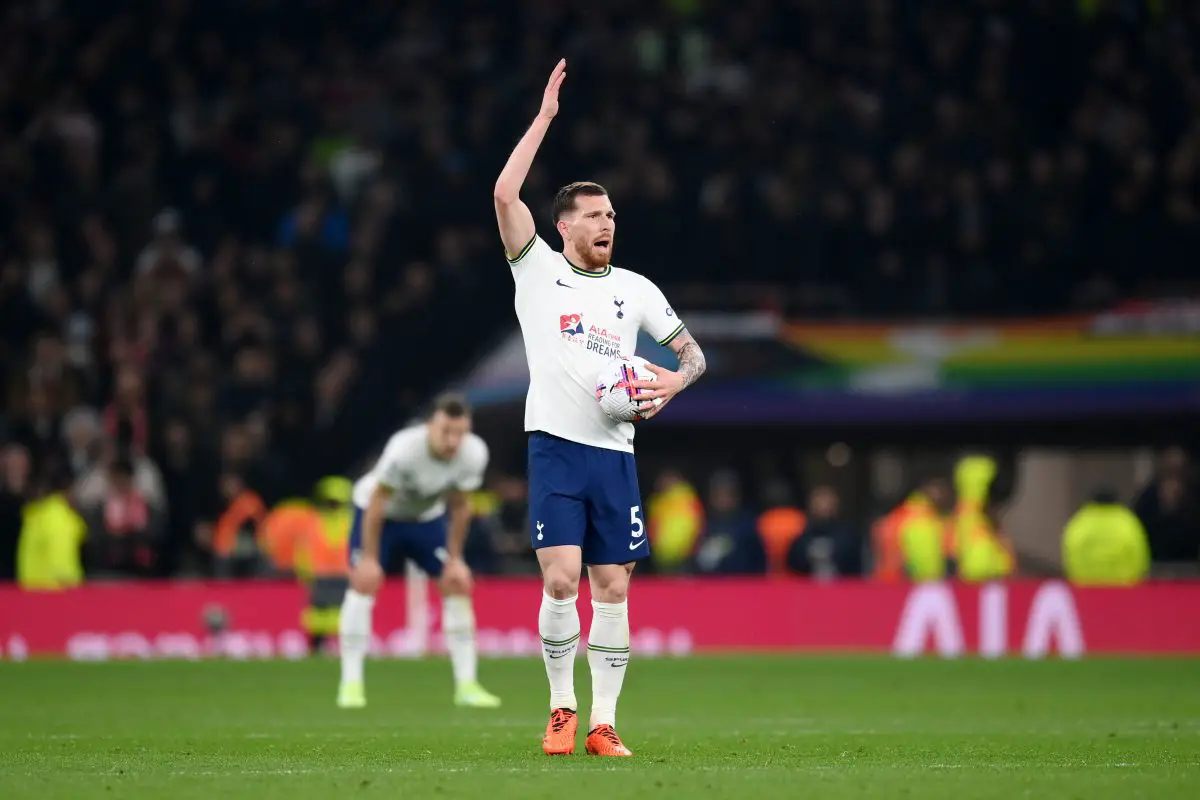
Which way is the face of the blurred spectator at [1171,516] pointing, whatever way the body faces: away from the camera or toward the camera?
toward the camera

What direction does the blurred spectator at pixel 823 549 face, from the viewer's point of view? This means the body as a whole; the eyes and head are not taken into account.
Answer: toward the camera

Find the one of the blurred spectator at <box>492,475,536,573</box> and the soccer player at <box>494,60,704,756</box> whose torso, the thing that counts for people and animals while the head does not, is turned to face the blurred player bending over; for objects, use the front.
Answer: the blurred spectator

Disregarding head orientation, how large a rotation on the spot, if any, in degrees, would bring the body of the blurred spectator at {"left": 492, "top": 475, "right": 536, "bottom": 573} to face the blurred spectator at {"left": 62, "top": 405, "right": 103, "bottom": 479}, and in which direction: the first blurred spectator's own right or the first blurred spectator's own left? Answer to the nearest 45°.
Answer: approximately 90° to the first blurred spectator's own right

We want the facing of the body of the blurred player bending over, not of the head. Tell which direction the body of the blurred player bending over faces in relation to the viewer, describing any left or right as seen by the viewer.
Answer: facing the viewer and to the right of the viewer

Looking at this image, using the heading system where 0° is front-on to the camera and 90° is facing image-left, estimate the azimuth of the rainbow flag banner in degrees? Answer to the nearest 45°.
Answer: approximately 0°

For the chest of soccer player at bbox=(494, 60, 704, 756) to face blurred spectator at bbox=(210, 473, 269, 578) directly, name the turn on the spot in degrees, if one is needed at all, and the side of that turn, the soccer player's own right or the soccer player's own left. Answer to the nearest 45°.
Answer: approximately 180°

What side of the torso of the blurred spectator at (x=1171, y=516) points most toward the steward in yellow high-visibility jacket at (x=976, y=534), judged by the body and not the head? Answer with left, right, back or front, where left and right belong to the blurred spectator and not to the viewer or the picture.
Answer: right

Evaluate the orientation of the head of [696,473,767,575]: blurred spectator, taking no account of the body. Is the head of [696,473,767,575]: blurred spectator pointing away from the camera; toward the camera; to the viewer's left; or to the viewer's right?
toward the camera

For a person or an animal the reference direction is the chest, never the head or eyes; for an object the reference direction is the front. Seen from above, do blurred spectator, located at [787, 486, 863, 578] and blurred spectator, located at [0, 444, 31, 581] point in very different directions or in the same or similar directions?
same or similar directions

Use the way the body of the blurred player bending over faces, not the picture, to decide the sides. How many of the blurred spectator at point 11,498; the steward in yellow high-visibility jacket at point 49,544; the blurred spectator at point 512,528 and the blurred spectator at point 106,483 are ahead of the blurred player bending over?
0

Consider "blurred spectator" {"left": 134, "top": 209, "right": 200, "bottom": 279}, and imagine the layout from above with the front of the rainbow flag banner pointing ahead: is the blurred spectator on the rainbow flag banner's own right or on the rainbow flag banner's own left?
on the rainbow flag banner's own right

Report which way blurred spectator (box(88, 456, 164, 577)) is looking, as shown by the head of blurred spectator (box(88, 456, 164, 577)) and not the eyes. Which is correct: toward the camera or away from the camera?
toward the camera

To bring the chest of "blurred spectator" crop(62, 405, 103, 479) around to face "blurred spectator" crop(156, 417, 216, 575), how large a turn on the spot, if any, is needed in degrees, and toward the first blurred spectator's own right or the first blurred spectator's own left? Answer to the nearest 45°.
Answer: approximately 90° to the first blurred spectator's own left

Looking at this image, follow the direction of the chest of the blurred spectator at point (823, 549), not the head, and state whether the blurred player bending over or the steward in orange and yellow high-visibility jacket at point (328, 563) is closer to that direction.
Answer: the blurred player bending over

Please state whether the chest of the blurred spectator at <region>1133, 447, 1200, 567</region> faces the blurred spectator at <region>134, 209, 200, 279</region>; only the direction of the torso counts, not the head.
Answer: no

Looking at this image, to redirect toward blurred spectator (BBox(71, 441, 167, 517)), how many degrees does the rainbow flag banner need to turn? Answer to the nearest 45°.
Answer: approximately 90° to its right

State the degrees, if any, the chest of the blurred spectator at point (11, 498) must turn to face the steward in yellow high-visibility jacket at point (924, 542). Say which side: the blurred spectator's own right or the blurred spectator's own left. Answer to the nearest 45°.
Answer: approximately 90° to the blurred spectator's own left

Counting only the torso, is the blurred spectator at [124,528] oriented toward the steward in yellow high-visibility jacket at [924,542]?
no

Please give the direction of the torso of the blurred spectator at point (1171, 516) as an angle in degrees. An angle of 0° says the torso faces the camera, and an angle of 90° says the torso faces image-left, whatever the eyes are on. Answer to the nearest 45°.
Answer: approximately 0°

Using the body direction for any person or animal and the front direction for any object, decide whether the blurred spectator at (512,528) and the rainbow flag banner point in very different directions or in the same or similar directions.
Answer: same or similar directions

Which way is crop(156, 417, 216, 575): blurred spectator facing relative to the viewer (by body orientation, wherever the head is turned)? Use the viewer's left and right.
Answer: facing the viewer

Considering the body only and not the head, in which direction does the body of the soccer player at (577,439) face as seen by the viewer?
toward the camera
